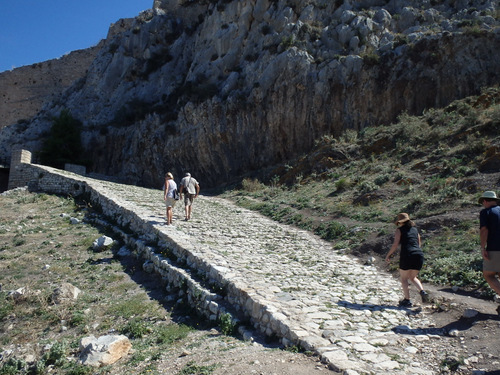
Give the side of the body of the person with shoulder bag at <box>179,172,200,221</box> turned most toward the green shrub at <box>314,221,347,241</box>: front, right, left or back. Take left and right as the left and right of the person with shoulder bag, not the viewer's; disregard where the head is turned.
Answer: right

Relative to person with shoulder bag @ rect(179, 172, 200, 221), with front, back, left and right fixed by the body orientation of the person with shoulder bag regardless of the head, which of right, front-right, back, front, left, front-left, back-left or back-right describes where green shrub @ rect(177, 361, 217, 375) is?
back

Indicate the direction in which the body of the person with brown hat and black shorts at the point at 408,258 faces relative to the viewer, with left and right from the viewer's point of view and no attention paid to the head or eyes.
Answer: facing away from the viewer and to the left of the viewer

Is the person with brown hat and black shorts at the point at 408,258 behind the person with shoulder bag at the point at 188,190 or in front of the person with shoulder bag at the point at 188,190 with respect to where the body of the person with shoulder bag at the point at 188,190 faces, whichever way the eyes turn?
behind

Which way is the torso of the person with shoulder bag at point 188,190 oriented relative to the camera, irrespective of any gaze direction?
away from the camera

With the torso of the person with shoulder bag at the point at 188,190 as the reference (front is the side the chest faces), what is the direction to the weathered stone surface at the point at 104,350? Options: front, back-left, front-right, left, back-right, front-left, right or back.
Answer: back
